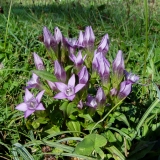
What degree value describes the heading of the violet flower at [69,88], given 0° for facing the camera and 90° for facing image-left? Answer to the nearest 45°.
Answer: approximately 0°
